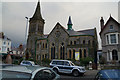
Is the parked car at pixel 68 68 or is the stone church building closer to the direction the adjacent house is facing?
the parked car

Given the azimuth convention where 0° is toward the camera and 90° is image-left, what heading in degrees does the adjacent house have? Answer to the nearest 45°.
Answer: approximately 0°
